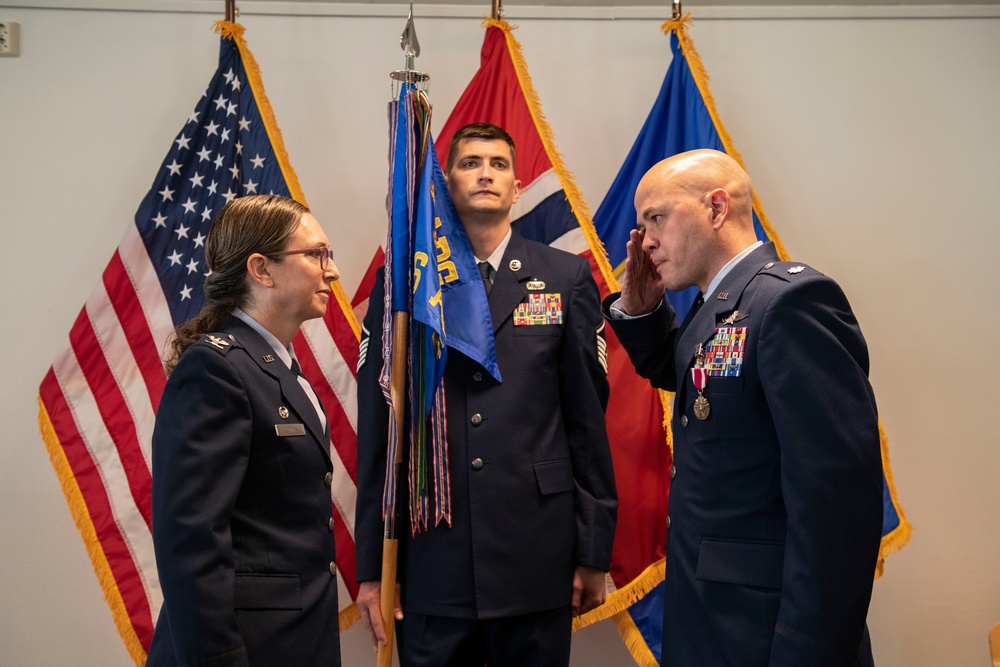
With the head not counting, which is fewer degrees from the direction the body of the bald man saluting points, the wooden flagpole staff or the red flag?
the wooden flagpole staff

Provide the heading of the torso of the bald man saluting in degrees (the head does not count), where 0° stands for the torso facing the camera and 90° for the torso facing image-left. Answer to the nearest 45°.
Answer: approximately 90°

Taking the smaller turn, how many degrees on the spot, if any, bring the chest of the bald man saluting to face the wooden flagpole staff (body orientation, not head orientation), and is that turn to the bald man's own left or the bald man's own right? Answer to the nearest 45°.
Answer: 0° — they already face it

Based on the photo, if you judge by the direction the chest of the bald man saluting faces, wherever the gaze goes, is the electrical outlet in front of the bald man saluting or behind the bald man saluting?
in front

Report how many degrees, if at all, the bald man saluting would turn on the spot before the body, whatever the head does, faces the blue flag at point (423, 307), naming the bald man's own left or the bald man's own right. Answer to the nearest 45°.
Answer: approximately 45° to the bald man's own right

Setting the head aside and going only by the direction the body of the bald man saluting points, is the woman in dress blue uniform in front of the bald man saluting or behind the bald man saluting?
in front

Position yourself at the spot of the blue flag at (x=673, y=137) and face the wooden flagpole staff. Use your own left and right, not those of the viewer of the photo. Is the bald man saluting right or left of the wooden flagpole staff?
left

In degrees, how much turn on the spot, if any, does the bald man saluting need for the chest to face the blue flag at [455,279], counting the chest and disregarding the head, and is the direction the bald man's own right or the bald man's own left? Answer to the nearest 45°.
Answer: approximately 45° to the bald man's own right

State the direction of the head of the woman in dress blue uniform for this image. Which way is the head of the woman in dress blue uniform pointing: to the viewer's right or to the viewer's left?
to the viewer's right

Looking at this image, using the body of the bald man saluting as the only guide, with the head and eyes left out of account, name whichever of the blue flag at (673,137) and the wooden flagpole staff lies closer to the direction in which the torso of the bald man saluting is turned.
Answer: the wooden flagpole staff

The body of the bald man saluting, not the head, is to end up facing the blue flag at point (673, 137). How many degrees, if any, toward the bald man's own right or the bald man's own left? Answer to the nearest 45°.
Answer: approximately 90° to the bald man's own right
